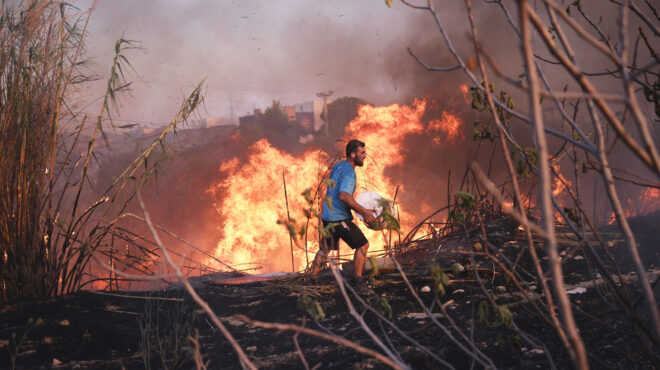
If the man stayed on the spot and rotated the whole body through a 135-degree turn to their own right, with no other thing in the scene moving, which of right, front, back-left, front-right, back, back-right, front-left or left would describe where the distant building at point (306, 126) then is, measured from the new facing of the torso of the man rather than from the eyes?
back-right

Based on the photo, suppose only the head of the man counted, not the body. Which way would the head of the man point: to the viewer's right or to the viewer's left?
to the viewer's right

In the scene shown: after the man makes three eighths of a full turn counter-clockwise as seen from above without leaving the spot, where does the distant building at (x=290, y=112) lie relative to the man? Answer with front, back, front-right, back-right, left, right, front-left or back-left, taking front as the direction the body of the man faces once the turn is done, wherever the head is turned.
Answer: front-right

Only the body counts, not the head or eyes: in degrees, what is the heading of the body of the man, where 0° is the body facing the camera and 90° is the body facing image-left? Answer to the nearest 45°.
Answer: approximately 270°
